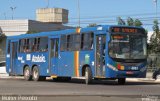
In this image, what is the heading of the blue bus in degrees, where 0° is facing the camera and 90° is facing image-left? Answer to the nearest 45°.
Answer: approximately 315°
